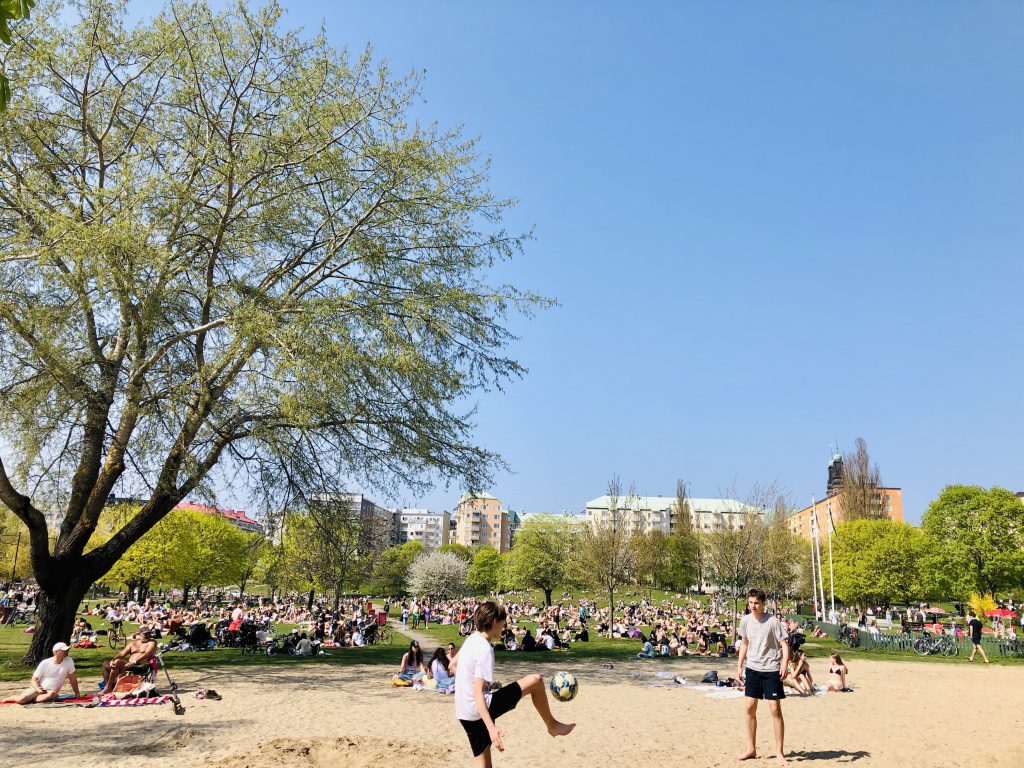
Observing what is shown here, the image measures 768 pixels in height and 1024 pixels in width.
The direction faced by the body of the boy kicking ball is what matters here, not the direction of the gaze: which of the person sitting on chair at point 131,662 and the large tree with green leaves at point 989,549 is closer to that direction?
the large tree with green leaves

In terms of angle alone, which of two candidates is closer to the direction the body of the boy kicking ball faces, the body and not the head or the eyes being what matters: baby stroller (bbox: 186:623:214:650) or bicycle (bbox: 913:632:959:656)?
the bicycle

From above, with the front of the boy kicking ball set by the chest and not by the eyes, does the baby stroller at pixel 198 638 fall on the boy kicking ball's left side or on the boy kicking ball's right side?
on the boy kicking ball's left side

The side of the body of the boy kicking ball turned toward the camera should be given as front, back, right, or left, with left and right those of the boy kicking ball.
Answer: right

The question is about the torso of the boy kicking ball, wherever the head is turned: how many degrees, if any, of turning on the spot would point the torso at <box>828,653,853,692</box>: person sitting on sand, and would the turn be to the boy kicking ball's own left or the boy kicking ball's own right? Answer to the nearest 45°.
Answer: approximately 45° to the boy kicking ball's own left

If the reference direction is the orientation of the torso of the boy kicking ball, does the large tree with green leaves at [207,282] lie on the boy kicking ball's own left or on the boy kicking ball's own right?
on the boy kicking ball's own left

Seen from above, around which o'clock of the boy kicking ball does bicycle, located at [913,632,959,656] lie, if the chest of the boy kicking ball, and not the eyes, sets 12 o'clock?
The bicycle is roughly at 10 o'clock from the boy kicking ball.

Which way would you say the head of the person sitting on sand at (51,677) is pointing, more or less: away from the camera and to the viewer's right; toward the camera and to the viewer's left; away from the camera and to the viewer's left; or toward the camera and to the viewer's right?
toward the camera and to the viewer's right
